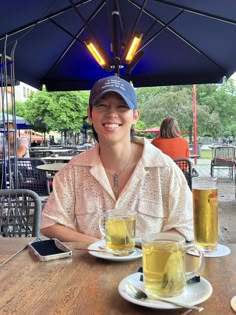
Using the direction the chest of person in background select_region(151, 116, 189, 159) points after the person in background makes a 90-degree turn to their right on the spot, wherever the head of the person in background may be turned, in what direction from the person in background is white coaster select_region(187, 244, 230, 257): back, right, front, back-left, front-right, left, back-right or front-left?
right

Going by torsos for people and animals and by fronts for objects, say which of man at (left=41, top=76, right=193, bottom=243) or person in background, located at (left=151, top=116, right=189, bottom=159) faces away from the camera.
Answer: the person in background

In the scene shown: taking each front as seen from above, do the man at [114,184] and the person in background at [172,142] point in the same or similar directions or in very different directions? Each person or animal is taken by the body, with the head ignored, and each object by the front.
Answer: very different directions

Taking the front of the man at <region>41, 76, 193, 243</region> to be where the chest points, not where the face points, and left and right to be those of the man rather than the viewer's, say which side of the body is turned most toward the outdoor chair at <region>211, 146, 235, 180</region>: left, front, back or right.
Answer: back

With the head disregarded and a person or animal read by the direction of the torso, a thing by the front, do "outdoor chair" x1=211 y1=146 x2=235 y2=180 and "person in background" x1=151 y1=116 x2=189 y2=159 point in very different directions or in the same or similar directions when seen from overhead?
very different directions

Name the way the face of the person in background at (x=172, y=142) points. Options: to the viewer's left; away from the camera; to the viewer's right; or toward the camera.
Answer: away from the camera

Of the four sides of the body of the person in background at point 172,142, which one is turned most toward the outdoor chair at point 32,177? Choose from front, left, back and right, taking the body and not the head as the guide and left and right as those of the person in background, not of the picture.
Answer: left

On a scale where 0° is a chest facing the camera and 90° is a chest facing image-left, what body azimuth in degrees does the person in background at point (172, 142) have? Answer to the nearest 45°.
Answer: approximately 180°

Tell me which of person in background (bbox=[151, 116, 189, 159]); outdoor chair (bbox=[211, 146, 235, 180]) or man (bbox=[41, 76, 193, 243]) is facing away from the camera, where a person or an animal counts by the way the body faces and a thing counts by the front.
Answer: the person in background

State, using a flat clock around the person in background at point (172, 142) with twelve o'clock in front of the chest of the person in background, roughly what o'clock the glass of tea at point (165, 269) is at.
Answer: The glass of tea is roughly at 6 o'clock from the person in background.
